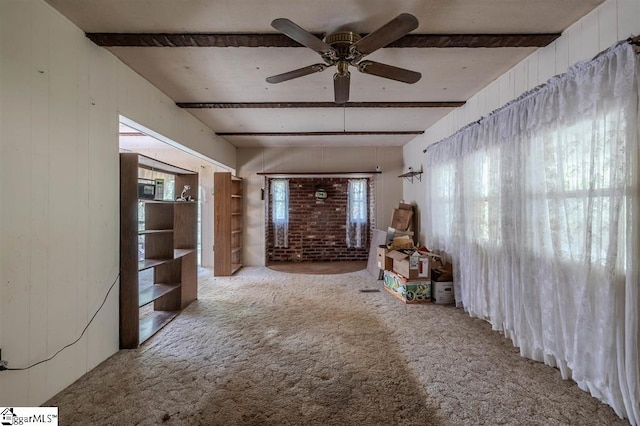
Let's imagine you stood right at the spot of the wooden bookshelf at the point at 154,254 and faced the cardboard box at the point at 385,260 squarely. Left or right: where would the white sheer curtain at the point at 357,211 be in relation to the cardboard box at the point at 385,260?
left

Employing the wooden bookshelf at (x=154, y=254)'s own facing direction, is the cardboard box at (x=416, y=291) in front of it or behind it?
in front

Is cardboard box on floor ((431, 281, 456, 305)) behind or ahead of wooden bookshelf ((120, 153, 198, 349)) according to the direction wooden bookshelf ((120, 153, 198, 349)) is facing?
ahead

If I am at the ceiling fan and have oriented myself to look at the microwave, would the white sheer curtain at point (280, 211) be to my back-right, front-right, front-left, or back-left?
front-right

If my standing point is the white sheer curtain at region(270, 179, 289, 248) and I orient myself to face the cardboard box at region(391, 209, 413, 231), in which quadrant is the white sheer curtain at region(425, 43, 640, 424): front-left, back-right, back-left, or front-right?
front-right

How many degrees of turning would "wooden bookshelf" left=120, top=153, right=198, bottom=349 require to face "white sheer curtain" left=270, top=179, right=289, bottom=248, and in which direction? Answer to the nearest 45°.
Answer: approximately 90° to its left

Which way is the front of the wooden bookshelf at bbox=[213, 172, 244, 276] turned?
to the viewer's right

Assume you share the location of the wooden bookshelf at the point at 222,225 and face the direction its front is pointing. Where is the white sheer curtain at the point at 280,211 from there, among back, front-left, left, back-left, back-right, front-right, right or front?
front-left

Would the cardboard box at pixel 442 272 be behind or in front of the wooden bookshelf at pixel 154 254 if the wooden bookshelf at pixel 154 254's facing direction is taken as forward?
in front

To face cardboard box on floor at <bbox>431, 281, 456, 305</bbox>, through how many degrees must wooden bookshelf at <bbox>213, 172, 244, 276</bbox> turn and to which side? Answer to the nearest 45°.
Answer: approximately 45° to its right

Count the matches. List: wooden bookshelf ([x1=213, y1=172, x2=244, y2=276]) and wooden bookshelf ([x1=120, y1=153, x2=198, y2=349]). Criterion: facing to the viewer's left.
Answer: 0

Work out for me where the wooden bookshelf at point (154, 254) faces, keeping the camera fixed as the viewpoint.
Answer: facing the viewer and to the right of the viewer
